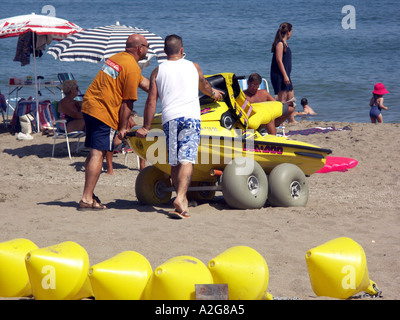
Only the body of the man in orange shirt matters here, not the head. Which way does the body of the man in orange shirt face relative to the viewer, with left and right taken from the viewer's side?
facing away from the viewer and to the right of the viewer

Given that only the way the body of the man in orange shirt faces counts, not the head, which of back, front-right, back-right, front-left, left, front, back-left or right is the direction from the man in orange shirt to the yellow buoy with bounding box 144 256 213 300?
back-right

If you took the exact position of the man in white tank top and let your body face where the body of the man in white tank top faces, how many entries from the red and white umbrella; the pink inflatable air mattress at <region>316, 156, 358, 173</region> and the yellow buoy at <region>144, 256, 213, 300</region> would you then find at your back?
1

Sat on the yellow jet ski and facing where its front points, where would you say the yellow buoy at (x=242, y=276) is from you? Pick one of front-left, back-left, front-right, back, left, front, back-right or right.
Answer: back-right

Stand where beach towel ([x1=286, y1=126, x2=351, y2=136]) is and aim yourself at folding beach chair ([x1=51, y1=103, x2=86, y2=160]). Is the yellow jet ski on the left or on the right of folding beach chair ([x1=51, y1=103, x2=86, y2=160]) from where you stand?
left

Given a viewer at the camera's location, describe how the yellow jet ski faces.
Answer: facing away from the viewer and to the right of the viewer

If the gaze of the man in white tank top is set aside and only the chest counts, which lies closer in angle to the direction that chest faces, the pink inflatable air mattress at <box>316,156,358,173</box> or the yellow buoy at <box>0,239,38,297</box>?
the pink inflatable air mattress

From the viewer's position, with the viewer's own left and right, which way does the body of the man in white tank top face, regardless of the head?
facing away from the viewer

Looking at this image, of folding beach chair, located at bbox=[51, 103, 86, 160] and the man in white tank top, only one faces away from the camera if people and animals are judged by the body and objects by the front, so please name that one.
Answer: the man in white tank top

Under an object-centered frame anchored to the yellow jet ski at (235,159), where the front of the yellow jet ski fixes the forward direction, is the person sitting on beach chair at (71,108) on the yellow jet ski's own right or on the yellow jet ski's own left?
on the yellow jet ski's own left

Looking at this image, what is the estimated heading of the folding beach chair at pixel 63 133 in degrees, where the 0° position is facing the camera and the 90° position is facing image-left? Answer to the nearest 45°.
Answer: approximately 270°

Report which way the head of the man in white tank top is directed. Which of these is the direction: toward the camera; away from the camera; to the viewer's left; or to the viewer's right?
away from the camera

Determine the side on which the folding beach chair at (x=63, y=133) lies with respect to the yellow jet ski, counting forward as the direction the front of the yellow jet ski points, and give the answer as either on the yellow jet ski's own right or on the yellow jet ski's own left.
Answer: on the yellow jet ski's own left
